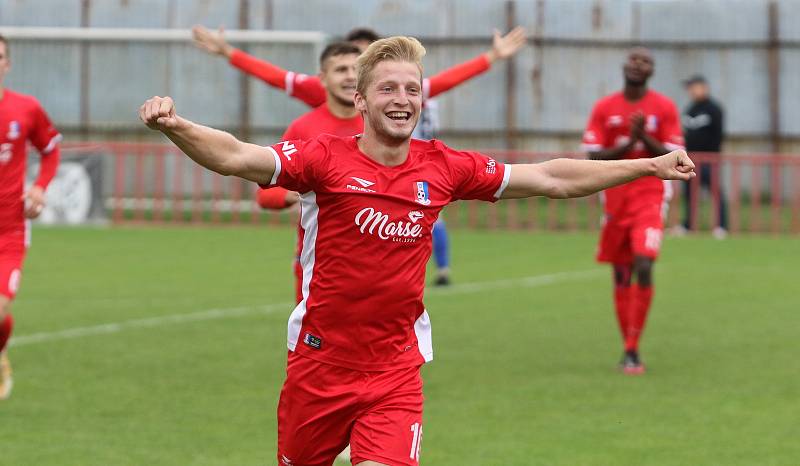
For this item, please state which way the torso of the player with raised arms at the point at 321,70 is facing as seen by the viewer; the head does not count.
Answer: toward the camera

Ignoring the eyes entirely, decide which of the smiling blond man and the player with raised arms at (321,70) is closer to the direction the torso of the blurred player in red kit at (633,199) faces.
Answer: the smiling blond man

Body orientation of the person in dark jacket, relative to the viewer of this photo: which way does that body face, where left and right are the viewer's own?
facing the viewer and to the left of the viewer

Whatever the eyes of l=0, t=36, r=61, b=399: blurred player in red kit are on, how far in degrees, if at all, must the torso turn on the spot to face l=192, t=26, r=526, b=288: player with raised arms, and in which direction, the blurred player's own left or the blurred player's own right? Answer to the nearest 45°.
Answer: approximately 90° to the blurred player's own left

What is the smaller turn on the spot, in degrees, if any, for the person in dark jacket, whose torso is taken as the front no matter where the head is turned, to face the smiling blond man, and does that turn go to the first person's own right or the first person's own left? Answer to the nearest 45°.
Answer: approximately 45° to the first person's own left

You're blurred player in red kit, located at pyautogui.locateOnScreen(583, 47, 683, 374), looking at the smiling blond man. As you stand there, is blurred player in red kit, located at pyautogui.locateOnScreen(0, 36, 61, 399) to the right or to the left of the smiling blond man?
right

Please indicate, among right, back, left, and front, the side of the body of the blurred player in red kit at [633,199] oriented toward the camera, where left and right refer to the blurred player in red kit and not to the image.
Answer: front

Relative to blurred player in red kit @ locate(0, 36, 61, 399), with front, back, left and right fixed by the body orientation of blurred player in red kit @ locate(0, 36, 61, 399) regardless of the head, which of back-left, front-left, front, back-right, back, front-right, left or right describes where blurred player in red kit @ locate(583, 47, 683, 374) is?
left

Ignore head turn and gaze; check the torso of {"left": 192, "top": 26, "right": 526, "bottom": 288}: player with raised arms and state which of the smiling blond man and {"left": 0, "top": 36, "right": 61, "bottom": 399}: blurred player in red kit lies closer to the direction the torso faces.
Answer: the smiling blond man

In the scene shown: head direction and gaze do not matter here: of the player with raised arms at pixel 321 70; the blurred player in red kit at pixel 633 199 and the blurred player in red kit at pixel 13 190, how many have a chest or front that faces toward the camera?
3

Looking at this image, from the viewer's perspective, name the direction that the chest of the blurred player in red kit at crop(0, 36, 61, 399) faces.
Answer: toward the camera

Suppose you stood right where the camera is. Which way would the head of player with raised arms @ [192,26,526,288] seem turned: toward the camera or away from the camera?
toward the camera

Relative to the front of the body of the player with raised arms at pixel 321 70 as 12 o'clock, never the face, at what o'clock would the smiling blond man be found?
The smiling blond man is roughly at 12 o'clock from the player with raised arms.

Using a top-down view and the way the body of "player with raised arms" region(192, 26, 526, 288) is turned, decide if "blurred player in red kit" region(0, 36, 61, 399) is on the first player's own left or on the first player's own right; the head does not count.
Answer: on the first player's own right

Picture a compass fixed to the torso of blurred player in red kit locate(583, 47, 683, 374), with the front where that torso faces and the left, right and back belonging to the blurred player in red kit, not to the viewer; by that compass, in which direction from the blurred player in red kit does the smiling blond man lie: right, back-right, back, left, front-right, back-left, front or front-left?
front

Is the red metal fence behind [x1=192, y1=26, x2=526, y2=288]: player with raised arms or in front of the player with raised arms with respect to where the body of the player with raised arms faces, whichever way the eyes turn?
behind
